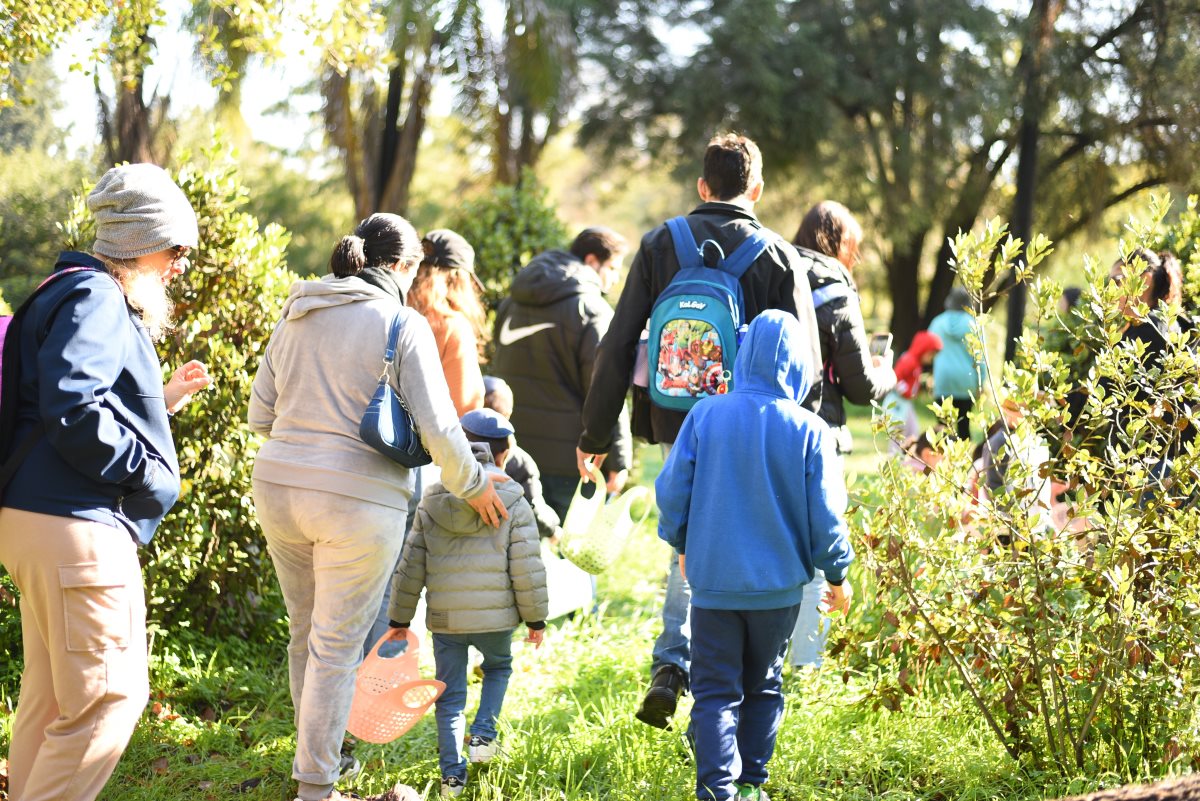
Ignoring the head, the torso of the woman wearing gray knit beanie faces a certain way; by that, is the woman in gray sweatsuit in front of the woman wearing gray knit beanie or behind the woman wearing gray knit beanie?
in front

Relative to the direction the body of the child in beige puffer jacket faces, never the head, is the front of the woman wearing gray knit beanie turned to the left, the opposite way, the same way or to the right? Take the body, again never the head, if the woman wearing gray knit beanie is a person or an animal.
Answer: to the right

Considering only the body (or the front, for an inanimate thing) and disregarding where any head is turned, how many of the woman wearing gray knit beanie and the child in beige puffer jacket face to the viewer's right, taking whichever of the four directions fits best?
1

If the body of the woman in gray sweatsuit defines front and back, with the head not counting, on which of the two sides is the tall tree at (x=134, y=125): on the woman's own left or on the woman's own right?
on the woman's own left

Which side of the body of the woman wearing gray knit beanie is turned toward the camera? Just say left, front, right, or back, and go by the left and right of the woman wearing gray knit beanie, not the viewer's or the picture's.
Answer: right

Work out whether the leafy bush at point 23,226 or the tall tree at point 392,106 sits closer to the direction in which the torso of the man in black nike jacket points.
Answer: the tall tree

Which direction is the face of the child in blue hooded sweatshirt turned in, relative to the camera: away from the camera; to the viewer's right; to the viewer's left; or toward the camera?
away from the camera

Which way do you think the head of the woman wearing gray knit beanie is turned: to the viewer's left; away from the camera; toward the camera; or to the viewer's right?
to the viewer's right

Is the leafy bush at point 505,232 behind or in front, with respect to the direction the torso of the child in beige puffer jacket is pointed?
in front

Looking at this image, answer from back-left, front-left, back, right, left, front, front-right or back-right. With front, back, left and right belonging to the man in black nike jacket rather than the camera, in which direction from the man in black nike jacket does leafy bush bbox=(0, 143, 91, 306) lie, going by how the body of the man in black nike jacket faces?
left

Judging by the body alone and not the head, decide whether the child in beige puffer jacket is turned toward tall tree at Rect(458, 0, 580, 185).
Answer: yes

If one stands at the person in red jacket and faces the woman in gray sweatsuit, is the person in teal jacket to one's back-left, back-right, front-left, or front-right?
back-left

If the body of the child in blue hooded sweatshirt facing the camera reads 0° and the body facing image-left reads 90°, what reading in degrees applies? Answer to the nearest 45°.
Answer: approximately 180°
